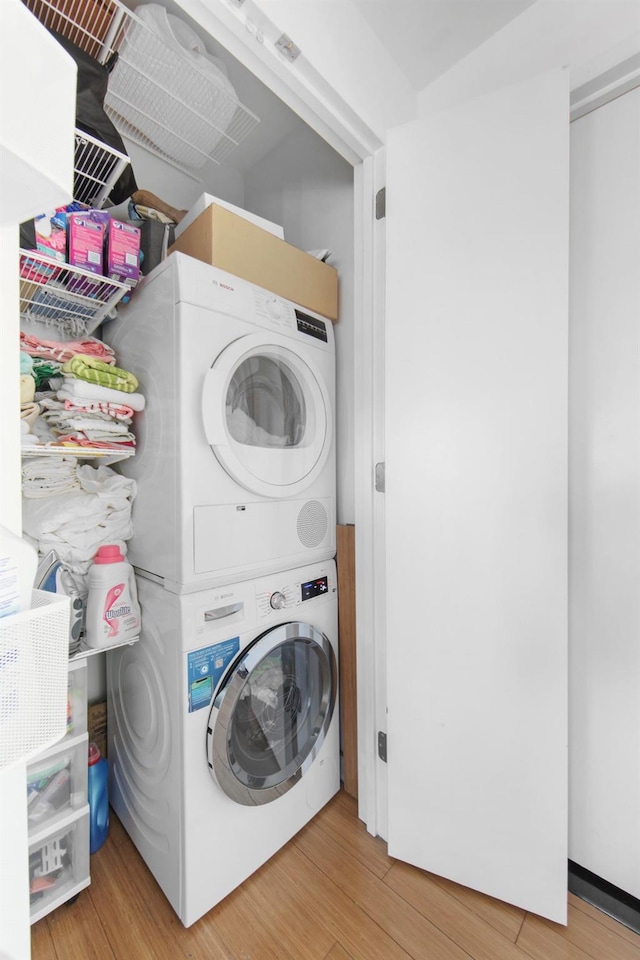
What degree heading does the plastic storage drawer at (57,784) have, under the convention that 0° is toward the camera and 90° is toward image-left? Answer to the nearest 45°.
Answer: approximately 315°

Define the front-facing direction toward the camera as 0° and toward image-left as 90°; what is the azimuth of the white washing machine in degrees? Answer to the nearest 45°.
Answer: approximately 315°

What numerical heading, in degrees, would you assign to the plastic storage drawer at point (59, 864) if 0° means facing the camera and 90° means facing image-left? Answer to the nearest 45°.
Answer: approximately 315°
